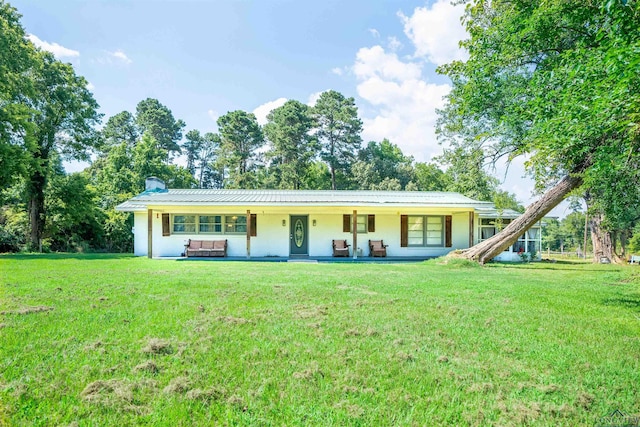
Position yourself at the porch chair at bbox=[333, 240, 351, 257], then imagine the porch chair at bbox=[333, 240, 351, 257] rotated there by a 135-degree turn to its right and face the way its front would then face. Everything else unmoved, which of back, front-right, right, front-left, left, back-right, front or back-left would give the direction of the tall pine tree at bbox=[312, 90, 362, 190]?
front-right

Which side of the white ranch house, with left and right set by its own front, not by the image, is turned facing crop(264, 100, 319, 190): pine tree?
back

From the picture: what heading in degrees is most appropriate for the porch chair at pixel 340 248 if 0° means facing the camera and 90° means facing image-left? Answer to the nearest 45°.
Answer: approximately 0°

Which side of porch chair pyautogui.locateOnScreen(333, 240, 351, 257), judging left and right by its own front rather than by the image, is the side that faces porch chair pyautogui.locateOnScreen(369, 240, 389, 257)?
left

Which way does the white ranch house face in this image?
toward the camera

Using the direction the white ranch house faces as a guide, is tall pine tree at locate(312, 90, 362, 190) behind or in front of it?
behind

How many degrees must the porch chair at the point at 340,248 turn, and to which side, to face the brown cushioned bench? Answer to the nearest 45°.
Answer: approximately 90° to its right
